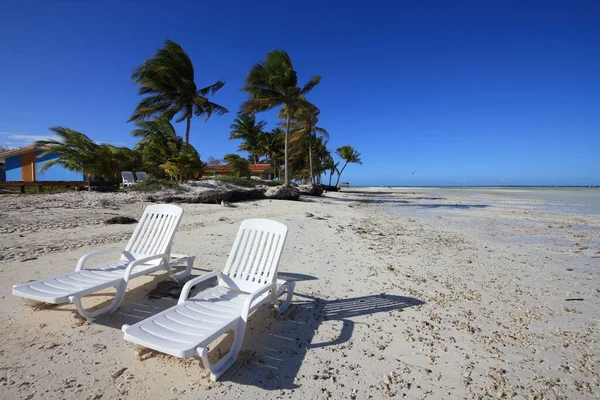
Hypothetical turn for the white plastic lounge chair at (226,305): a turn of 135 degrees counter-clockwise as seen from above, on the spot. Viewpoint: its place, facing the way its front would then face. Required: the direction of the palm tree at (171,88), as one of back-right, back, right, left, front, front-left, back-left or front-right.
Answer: left

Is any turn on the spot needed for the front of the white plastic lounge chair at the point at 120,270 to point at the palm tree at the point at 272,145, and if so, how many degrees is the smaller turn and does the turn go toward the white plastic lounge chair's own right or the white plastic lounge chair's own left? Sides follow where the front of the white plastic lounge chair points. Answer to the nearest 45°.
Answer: approximately 180°

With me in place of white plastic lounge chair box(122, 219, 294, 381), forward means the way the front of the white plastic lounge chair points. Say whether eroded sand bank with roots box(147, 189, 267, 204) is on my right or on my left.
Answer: on my right

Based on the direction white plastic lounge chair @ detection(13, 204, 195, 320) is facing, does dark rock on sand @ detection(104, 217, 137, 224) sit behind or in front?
behind

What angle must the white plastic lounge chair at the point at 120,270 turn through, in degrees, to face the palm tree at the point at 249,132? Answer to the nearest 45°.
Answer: approximately 180°

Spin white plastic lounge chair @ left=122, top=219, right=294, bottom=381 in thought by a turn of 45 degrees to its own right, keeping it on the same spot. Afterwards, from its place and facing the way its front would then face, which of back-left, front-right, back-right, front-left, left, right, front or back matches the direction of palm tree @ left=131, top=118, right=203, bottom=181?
right

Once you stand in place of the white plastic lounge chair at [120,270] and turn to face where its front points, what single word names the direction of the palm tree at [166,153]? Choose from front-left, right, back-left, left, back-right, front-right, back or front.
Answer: back-right

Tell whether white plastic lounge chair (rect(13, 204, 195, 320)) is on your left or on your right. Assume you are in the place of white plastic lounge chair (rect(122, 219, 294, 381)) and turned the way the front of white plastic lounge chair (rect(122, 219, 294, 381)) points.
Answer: on your right

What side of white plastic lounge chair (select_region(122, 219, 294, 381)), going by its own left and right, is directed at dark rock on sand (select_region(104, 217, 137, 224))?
right

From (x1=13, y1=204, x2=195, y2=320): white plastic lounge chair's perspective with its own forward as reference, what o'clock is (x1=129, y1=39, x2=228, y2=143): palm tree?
The palm tree is roughly at 5 o'clock from the white plastic lounge chair.

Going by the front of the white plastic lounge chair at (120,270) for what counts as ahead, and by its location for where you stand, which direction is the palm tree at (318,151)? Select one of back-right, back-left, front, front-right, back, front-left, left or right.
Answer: back

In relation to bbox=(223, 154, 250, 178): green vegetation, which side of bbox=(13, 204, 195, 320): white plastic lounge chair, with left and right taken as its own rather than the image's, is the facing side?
back

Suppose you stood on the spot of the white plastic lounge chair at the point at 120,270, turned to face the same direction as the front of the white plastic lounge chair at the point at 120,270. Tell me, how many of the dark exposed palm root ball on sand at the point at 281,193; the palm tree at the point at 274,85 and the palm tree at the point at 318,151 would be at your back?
3
